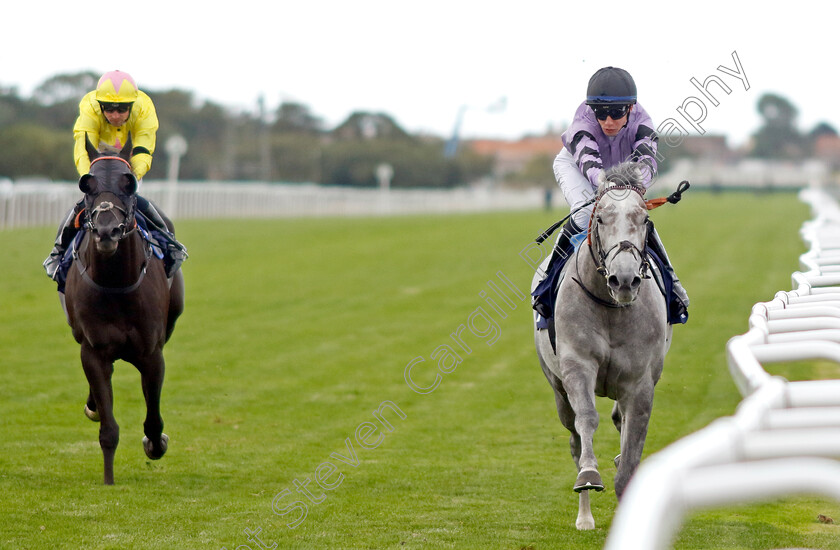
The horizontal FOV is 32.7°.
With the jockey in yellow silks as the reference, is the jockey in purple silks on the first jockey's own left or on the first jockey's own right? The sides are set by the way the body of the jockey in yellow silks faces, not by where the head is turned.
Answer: on the first jockey's own left

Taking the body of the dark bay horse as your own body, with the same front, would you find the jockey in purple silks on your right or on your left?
on your left

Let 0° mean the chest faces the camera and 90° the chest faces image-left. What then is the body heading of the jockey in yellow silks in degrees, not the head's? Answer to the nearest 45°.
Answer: approximately 0°

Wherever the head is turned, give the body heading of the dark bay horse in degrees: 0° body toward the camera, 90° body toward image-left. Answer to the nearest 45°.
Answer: approximately 0°

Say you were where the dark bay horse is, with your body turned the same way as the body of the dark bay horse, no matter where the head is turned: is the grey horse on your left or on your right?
on your left

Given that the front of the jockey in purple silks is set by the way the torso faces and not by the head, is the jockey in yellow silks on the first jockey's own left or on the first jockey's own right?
on the first jockey's own right
